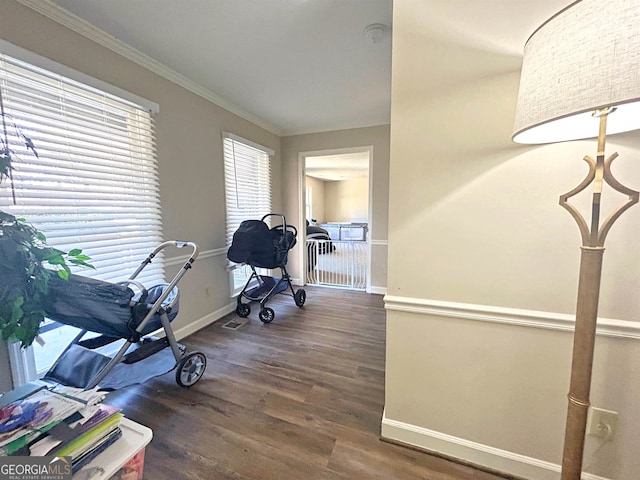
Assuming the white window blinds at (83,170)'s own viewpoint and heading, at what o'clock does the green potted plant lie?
The green potted plant is roughly at 2 o'clock from the white window blinds.

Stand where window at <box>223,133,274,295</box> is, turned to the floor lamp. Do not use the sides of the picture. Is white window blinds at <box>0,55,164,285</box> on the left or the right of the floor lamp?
right

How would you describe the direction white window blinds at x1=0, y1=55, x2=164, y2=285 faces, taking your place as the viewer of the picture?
facing the viewer and to the right of the viewer

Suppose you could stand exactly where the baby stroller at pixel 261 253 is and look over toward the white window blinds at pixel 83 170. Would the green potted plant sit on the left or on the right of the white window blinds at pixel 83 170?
left

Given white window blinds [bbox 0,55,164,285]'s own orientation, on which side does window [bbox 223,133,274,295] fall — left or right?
on its left

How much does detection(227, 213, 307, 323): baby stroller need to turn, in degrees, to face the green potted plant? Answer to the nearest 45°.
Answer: approximately 45° to its left

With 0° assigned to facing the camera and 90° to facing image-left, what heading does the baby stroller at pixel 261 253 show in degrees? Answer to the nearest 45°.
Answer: approximately 45°

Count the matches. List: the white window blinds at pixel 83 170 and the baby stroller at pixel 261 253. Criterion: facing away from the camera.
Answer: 0
